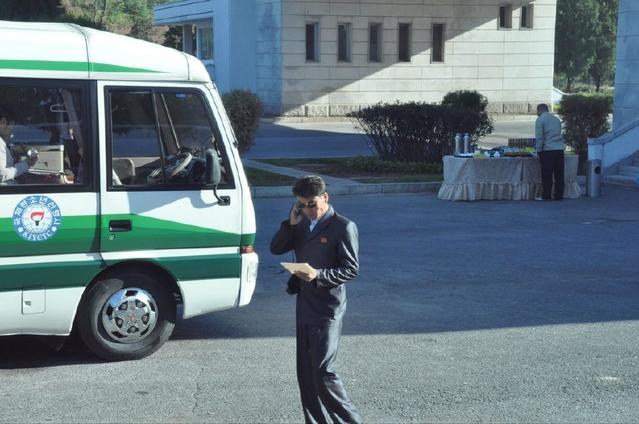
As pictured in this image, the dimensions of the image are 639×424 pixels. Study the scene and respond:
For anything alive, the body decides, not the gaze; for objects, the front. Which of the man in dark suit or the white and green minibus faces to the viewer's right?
the white and green minibus

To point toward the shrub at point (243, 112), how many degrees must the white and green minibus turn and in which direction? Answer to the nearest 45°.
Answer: approximately 90° to its left

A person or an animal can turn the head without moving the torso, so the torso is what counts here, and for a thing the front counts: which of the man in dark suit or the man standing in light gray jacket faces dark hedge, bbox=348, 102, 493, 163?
the man standing in light gray jacket

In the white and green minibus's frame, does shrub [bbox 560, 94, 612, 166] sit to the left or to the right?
on its left

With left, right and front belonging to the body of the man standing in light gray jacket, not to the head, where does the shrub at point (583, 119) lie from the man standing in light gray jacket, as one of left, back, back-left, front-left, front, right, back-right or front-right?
front-right

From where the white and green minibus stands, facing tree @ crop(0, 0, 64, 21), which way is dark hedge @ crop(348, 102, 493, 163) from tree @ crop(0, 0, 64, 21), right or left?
right

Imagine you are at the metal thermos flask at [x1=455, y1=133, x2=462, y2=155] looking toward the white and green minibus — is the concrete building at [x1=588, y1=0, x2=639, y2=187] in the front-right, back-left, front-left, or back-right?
back-left

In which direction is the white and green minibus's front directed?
to the viewer's right

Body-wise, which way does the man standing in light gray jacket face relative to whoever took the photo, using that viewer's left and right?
facing away from the viewer and to the left of the viewer

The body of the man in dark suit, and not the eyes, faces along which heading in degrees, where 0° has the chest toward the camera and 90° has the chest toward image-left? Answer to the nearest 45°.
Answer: approximately 45°

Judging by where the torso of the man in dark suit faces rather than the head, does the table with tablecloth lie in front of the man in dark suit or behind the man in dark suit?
behind

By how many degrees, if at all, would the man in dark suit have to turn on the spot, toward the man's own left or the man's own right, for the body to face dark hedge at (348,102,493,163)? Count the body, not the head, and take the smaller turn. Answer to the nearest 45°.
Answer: approximately 135° to the man's own right

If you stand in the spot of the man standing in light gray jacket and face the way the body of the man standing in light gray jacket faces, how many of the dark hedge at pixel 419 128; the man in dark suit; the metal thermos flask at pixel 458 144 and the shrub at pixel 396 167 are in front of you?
3
